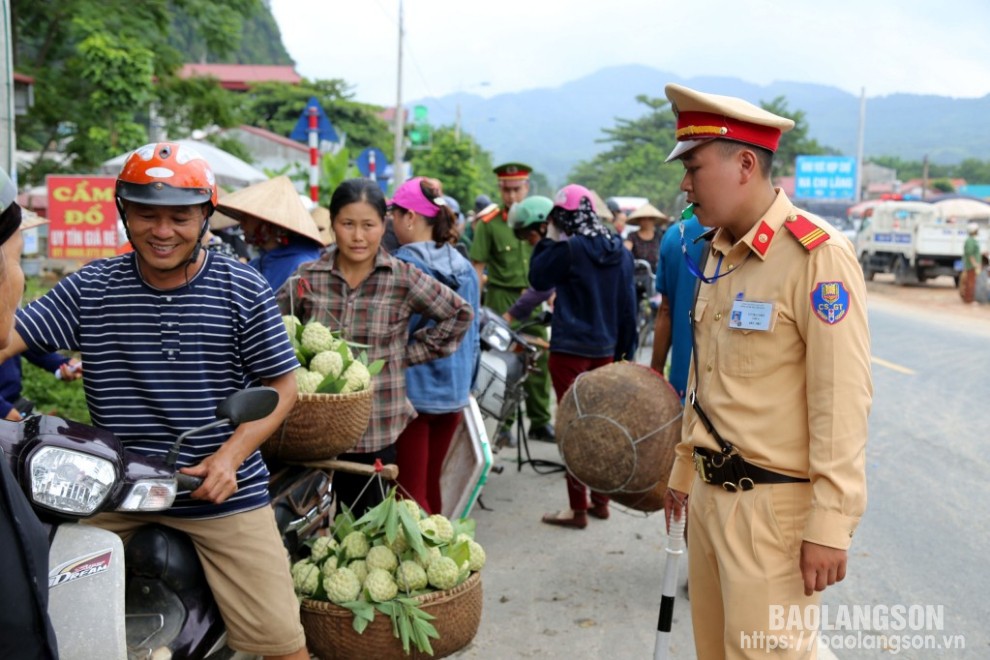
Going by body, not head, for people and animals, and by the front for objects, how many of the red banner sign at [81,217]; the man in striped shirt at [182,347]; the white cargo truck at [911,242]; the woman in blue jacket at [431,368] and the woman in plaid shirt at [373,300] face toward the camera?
3

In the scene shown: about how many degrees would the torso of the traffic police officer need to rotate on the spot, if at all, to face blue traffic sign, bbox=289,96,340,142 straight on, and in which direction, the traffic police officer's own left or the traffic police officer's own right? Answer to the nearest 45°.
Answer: approximately 90° to the traffic police officer's own right

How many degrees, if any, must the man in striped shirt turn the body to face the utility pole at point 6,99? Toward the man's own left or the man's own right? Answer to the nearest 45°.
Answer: approximately 180°

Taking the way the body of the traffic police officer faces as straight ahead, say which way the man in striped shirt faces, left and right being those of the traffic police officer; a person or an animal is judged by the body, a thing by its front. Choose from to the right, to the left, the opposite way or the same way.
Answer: to the left

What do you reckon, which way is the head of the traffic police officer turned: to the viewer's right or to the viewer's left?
to the viewer's left

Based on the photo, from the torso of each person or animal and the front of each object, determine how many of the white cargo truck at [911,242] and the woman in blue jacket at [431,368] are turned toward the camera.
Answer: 0

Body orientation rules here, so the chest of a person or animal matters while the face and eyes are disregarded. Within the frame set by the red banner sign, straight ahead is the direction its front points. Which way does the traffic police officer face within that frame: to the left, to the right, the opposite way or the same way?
to the right

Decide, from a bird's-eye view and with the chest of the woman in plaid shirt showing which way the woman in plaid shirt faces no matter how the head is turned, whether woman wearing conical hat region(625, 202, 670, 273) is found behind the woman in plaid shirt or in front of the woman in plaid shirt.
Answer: behind

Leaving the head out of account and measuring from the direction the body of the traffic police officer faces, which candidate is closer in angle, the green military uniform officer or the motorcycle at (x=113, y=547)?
the motorcycle

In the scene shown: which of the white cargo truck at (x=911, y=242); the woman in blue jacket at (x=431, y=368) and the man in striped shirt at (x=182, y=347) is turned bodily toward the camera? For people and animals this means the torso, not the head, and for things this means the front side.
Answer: the man in striped shirt
